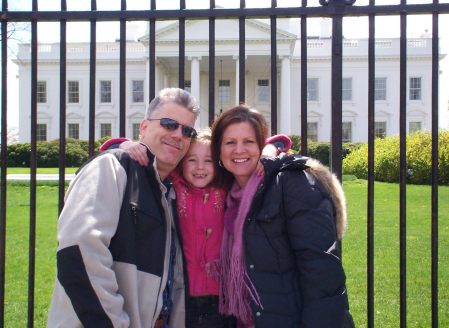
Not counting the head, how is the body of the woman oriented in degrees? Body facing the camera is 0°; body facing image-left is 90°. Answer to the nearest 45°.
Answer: approximately 45°

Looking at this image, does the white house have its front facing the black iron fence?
yes

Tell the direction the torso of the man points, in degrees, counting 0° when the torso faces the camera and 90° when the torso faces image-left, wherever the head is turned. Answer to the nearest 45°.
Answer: approximately 315°

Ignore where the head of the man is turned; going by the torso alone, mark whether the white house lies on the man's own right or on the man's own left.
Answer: on the man's own left

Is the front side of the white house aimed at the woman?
yes

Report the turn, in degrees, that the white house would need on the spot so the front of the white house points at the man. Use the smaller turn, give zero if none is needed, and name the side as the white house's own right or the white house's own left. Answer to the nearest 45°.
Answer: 0° — it already faces them

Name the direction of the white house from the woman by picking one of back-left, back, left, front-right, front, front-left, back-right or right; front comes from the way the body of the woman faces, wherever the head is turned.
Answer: back-right
